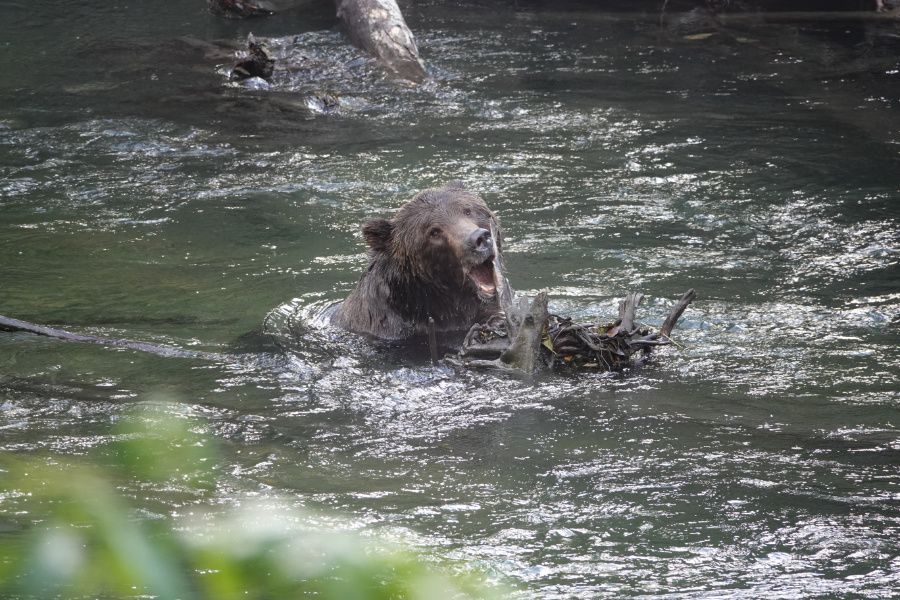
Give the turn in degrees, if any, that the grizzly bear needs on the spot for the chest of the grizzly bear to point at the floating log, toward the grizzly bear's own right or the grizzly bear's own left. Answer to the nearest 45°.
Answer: approximately 135° to the grizzly bear's own right

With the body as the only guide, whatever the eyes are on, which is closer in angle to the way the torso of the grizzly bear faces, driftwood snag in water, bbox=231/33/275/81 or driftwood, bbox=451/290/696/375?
the driftwood, bbox=451/290/696/375

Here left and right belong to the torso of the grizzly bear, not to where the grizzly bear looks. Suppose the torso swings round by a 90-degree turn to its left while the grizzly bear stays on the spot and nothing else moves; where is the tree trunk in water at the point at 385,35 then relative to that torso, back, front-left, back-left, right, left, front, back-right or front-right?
front-left

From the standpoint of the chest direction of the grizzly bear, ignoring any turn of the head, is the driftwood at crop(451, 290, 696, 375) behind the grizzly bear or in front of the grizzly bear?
in front

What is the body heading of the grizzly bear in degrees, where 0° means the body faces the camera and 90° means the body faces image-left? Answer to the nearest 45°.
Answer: approximately 315°

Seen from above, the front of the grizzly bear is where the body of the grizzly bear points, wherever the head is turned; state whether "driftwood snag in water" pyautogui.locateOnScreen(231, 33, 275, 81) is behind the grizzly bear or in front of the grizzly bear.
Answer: behind
